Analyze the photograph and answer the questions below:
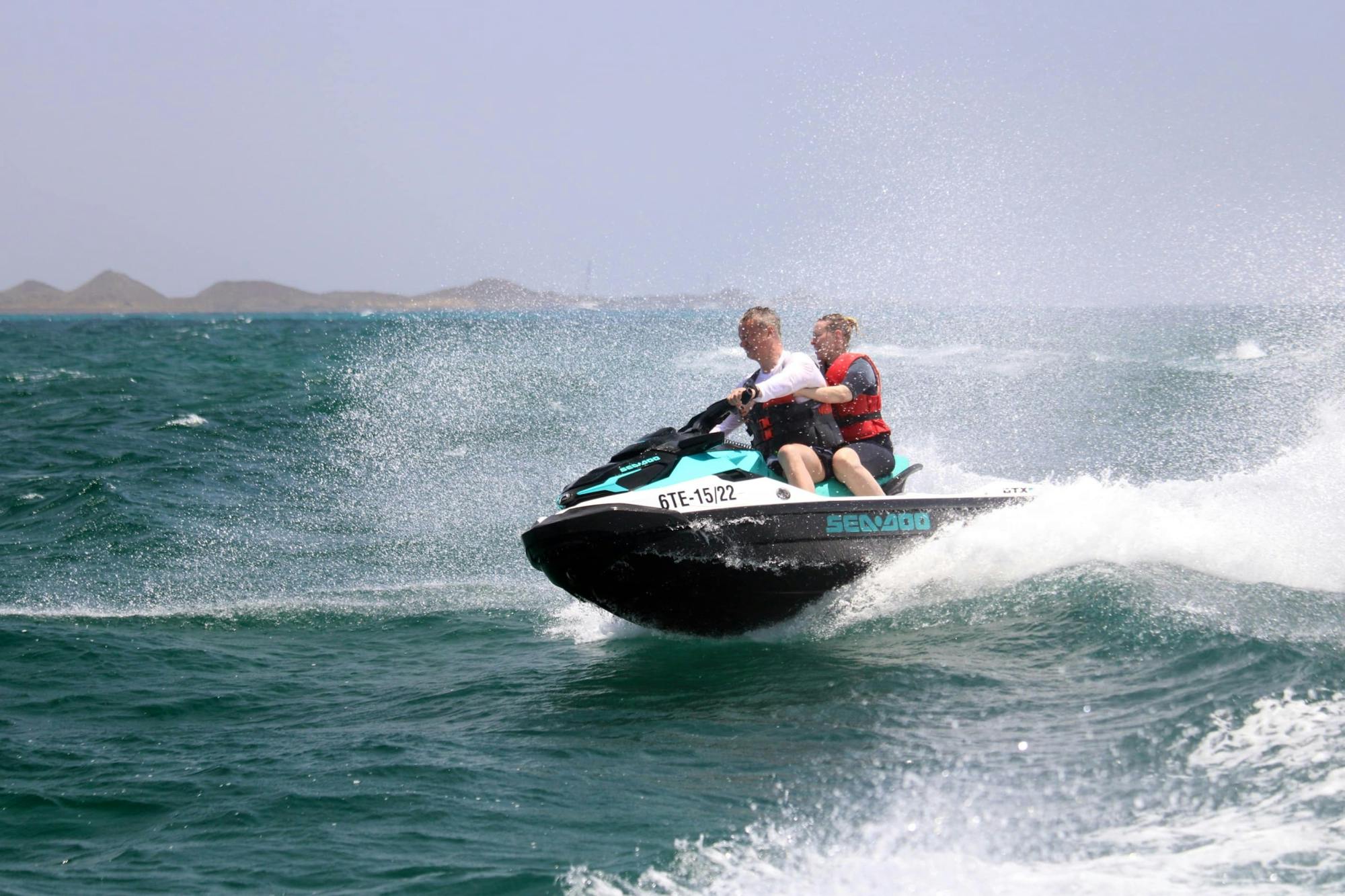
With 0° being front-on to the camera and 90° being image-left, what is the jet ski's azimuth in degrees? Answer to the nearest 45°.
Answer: approximately 90°

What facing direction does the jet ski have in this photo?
to the viewer's left
